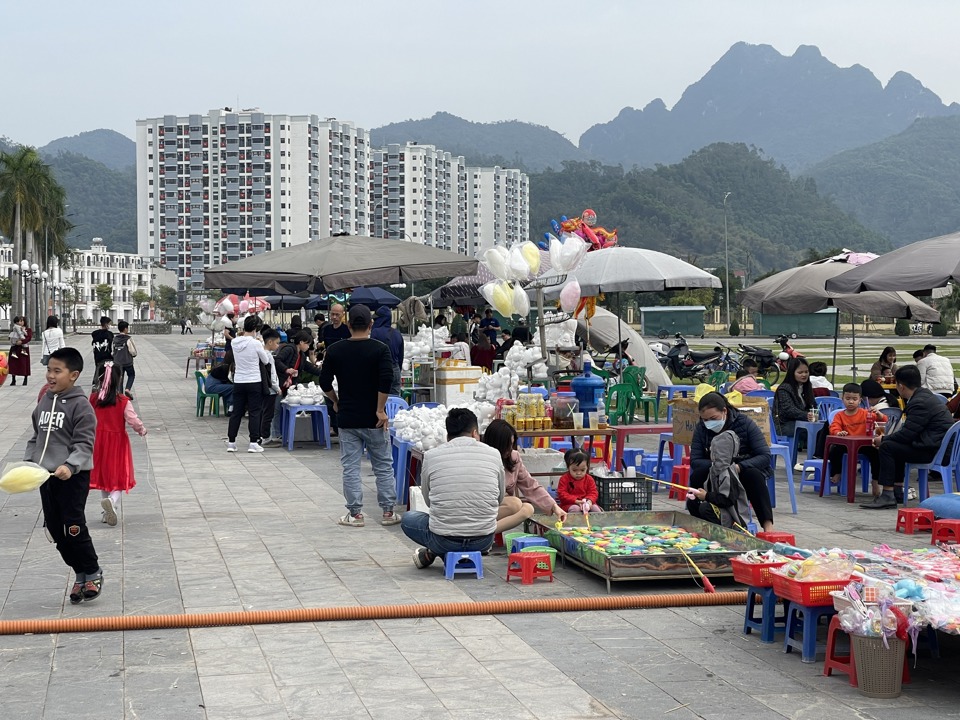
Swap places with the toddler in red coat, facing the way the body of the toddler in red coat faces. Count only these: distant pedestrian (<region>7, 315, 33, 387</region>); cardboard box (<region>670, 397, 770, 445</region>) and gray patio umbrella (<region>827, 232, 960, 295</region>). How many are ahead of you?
0

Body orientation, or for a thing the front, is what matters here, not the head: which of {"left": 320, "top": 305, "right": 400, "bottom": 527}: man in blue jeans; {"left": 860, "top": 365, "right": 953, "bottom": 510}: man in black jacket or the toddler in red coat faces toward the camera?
the toddler in red coat

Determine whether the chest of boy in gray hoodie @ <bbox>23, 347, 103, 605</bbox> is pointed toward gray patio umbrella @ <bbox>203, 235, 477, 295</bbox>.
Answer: no

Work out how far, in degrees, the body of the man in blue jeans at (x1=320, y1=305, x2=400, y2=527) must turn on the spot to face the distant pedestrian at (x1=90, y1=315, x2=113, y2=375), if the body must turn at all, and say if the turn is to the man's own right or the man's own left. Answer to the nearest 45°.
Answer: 0° — they already face them

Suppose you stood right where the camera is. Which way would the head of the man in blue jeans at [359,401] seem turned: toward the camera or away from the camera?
away from the camera

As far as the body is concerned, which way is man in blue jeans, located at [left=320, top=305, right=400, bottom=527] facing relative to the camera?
away from the camera

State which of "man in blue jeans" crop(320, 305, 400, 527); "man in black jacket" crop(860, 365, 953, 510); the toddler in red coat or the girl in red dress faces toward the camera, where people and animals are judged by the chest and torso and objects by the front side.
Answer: the toddler in red coat

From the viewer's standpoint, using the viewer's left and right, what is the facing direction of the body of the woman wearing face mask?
facing the viewer and to the left of the viewer

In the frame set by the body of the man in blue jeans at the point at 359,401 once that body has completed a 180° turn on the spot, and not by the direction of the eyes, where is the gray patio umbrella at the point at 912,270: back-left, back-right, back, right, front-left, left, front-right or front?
left

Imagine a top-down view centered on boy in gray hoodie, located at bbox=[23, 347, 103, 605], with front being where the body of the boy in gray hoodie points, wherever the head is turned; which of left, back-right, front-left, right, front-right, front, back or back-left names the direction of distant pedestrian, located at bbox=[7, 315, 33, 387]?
back-right

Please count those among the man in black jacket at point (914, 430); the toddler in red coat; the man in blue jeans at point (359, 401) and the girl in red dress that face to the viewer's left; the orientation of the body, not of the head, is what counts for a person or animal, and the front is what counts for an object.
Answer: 1

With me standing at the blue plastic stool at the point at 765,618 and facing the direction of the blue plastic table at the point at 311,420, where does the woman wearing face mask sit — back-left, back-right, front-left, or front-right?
front-right

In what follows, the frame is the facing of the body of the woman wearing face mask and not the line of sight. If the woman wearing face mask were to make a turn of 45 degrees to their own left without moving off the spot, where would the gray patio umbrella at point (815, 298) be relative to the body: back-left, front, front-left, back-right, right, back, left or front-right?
back

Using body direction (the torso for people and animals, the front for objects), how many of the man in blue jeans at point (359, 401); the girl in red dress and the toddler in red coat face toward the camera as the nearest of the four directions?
1

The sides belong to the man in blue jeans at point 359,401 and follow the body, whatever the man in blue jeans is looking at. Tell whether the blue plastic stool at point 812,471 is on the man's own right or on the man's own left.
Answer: on the man's own right

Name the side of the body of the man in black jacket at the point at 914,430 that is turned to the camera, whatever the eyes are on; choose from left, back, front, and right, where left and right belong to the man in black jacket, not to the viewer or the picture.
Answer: left

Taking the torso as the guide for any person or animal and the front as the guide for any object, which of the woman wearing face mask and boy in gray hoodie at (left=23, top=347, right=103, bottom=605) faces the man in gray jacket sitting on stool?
the woman wearing face mask

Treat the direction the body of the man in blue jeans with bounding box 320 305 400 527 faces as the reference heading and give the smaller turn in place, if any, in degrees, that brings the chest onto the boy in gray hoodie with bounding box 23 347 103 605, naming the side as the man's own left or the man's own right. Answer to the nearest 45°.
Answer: approximately 135° to the man's own left

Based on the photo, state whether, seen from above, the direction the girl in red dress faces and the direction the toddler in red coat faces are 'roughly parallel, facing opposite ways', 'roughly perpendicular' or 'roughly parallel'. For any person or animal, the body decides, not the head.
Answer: roughly parallel, facing opposite ways

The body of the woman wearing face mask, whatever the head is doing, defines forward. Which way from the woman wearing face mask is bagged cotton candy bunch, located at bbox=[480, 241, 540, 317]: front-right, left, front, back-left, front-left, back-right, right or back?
right

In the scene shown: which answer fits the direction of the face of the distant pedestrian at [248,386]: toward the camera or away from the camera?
away from the camera
